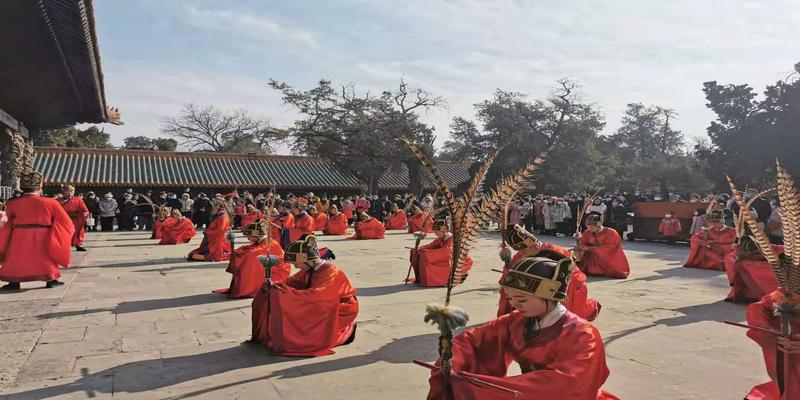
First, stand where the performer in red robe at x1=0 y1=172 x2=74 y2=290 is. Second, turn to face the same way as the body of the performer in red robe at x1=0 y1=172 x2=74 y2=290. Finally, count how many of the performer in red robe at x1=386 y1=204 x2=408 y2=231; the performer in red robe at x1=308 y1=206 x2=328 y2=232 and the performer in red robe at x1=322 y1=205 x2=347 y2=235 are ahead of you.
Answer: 3

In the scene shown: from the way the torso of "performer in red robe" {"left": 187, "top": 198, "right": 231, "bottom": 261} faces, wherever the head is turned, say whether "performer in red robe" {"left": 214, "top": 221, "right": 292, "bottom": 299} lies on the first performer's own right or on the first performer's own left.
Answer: on the first performer's own left

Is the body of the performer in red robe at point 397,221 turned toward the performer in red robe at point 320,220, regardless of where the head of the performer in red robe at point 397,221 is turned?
yes

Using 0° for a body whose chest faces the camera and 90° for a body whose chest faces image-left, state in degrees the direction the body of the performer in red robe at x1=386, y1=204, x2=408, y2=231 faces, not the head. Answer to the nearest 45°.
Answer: approximately 45°

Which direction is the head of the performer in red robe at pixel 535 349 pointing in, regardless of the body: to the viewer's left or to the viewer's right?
to the viewer's left

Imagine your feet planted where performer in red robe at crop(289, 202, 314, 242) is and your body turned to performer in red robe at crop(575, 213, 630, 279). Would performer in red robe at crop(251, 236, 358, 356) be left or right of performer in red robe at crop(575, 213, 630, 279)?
right

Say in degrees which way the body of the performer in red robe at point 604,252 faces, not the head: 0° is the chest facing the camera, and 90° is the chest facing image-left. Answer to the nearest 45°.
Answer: approximately 45°
